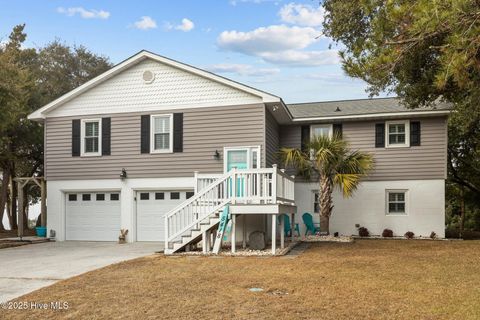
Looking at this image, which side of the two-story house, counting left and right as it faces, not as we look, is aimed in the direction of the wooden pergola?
right

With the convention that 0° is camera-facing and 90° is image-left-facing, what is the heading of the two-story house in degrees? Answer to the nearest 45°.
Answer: approximately 0°

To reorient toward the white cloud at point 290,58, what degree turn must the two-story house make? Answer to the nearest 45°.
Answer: approximately 135° to its left
